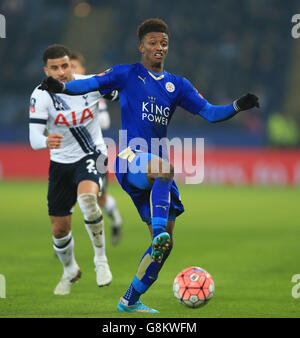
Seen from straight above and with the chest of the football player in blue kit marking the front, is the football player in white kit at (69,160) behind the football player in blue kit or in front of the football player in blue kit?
behind

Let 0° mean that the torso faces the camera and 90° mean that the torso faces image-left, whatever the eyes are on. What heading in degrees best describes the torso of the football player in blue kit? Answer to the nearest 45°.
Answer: approximately 315°
